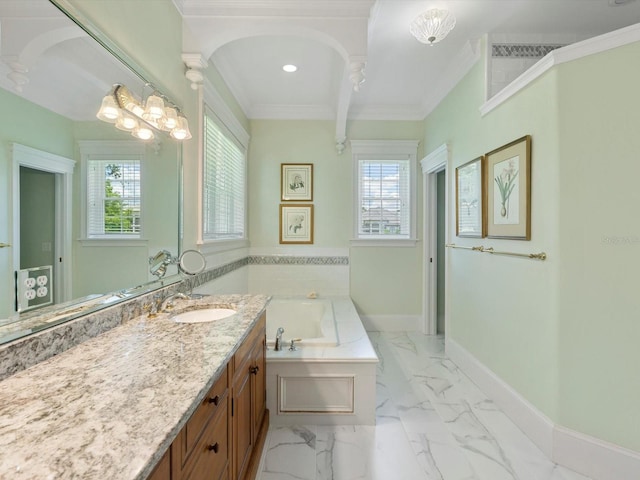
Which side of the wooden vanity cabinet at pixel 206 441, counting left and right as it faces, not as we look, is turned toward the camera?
right

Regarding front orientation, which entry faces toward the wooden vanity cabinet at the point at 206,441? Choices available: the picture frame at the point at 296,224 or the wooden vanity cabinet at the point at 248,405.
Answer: the picture frame

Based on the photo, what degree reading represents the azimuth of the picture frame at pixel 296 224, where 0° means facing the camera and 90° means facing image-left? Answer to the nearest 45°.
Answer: approximately 0°

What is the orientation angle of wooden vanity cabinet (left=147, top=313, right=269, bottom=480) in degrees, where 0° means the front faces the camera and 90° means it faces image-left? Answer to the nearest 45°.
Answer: approximately 270°

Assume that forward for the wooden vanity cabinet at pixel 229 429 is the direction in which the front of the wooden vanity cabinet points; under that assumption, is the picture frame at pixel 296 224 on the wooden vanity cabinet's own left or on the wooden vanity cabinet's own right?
on the wooden vanity cabinet's own left

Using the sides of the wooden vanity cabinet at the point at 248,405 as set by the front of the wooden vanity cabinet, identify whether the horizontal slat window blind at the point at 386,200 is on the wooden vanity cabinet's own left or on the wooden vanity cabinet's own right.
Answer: on the wooden vanity cabinet's own left

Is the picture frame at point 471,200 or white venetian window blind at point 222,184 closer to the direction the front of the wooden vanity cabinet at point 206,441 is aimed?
the picture frame

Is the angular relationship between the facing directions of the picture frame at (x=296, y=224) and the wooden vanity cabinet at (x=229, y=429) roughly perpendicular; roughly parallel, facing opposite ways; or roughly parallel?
roughly perpendicular

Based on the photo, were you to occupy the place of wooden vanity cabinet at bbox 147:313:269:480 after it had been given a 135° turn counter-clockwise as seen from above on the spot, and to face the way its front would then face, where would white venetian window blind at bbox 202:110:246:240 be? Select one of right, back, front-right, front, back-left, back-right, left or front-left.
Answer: front-right

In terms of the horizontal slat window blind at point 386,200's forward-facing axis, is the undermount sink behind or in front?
in front
